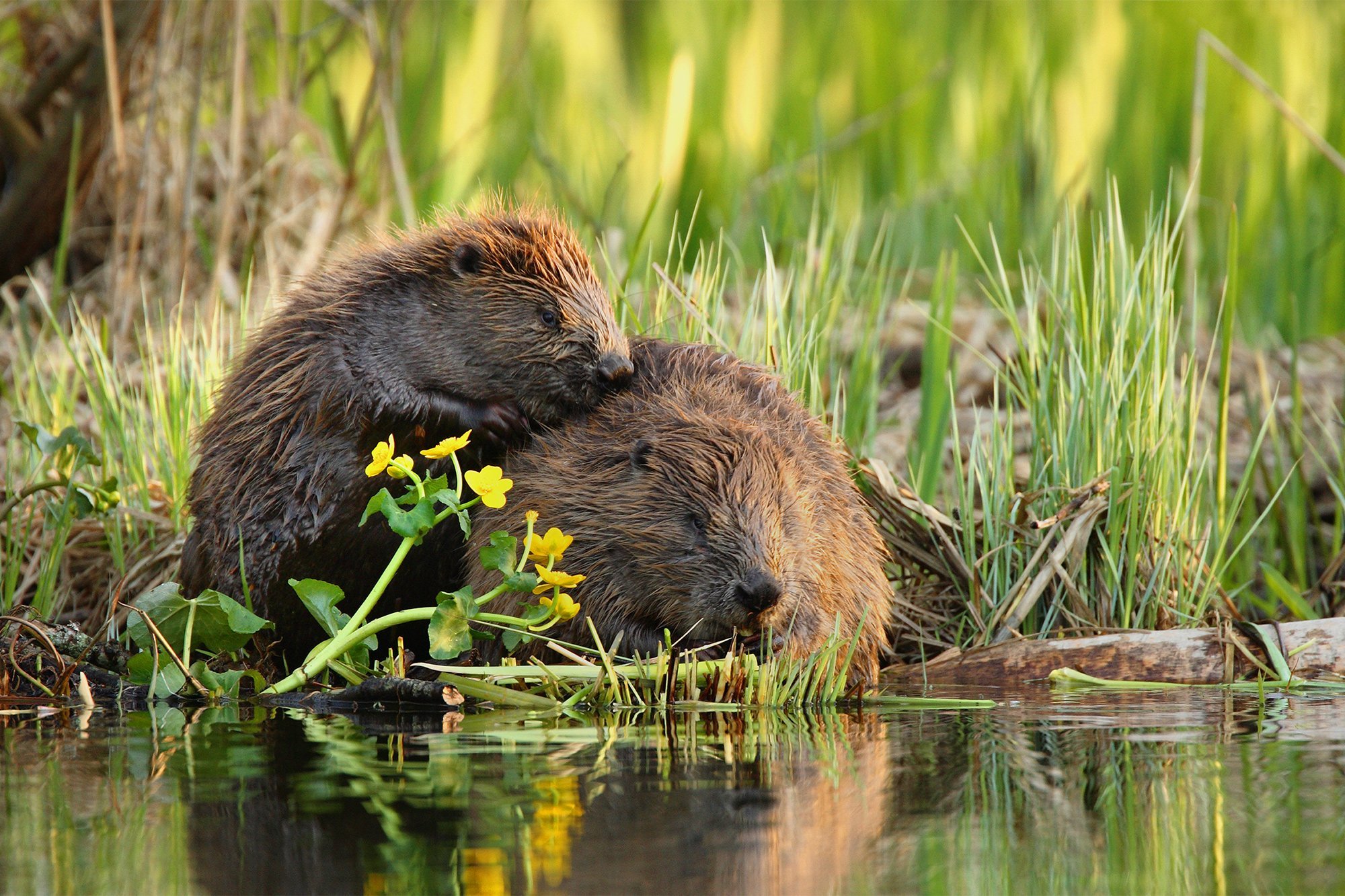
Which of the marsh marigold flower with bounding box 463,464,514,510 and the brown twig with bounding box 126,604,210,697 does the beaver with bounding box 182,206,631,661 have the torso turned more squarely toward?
the marsh marigold flower

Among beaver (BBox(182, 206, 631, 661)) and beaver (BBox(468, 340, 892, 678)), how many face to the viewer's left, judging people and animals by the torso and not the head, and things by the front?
0

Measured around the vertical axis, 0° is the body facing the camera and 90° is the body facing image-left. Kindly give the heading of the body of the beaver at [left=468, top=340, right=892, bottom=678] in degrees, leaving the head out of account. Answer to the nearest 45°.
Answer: approximately 315°

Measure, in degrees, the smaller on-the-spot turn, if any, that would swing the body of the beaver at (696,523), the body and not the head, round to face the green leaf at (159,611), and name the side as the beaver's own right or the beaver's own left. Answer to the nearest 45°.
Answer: approximately 135° to the beaver's own right

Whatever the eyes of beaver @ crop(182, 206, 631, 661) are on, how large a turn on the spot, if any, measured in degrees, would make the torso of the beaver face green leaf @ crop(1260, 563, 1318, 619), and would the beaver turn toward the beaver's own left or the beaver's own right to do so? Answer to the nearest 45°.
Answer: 0° — it already faces it

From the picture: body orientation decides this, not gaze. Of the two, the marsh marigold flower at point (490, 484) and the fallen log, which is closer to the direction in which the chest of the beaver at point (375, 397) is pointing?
the fallen log

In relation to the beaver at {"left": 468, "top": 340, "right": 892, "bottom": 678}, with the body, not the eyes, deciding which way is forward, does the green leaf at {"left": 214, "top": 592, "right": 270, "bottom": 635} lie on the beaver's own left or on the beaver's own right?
on the beaver's own right

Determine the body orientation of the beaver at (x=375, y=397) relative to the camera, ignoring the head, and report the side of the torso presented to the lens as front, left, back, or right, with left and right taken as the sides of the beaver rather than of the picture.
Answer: right
